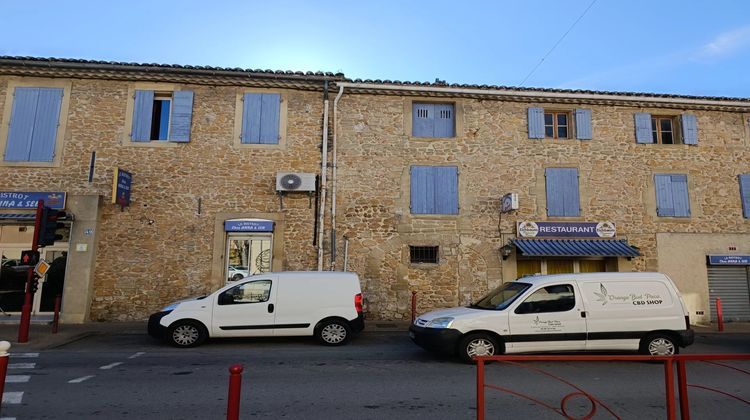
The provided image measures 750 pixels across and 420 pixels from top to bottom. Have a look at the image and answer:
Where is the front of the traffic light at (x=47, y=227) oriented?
to the viewer's right

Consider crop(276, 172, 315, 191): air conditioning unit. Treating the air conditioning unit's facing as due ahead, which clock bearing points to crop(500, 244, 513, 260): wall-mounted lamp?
The wall-mounted lamp is roughly at 9 o'clock from the air conditioning unit.

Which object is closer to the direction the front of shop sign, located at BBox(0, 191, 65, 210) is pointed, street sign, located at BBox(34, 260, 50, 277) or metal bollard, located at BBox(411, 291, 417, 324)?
the street sign

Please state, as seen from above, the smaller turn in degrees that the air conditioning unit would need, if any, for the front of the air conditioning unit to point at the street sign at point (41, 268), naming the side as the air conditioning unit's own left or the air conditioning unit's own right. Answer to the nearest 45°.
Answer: approximately 90° to the air conditioning unit's own right

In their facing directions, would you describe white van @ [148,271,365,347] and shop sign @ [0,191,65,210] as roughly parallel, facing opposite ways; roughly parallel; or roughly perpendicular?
roughly perpendicular

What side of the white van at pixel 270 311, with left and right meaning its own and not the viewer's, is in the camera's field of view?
left

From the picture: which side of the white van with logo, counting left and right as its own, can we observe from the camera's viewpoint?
left

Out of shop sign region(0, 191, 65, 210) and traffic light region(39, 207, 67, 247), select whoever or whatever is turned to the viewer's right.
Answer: the traffic light
